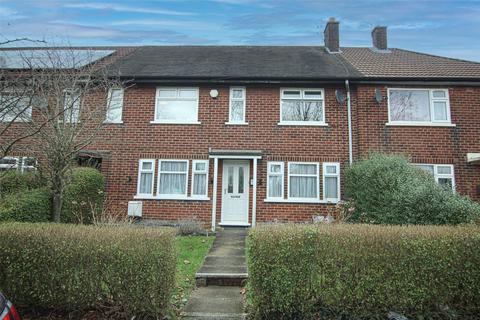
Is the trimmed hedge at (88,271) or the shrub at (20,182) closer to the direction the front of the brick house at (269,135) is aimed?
the trimmed hedge

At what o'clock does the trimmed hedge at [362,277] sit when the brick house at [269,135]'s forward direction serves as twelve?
The trimmed hedge is roughly at 12 o'clock from the brick house.

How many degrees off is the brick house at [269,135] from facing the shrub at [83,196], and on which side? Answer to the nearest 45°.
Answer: approximately 90° to its right

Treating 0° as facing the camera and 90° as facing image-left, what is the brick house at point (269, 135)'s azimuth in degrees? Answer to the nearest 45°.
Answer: approximately 0°

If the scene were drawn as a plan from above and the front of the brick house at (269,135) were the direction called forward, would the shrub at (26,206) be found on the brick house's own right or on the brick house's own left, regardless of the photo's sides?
on the brick house's own right

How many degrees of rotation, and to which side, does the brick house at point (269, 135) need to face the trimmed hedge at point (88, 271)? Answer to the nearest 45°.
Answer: approximately 45° to its right

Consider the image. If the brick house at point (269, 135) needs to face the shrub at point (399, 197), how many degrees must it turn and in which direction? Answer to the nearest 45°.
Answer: approximately 45° to its left

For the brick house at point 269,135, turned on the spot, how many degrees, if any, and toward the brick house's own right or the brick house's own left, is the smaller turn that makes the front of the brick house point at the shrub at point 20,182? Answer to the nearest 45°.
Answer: approximately 90° to the brick house's own right

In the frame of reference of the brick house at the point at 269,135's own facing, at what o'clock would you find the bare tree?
The bare tree is roughly at 2 o'clock from the brick house.
